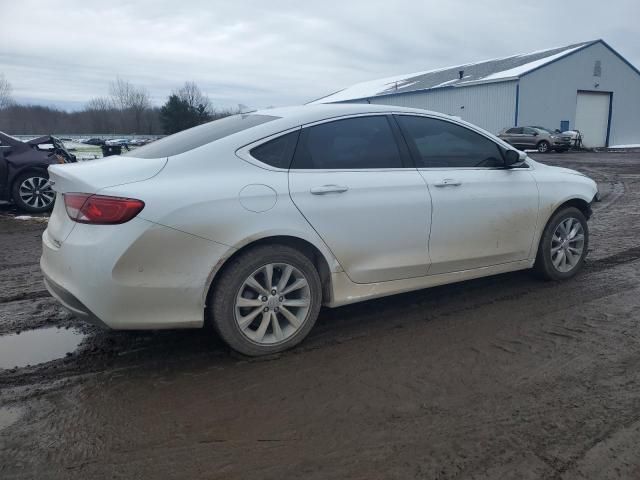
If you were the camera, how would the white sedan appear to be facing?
facing away from the viewer and to the right of the viewer

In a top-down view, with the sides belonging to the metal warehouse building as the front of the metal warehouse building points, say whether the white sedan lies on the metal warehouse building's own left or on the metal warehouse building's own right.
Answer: on the metal warehouse building's own right

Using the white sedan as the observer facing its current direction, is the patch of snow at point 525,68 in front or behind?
in front

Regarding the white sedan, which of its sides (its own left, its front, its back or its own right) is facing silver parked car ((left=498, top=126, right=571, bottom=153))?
front

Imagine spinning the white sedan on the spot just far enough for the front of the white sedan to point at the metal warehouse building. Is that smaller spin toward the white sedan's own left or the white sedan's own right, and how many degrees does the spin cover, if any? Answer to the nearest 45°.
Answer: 0° — it already faces it

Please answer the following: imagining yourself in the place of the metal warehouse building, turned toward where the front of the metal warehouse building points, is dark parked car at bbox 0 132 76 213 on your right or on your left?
on your right

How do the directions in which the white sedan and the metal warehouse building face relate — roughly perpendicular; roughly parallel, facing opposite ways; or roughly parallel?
roughly perpendicular

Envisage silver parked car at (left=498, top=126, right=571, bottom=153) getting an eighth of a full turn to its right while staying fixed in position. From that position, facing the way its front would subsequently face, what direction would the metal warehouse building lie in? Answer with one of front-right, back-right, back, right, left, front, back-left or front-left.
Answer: back

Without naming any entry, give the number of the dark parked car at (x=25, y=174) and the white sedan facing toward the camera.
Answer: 0

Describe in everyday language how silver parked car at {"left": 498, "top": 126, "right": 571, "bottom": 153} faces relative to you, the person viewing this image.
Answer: facing the viewer and to the right of the viewer

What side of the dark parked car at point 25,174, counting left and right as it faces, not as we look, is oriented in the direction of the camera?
right
